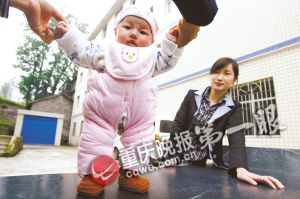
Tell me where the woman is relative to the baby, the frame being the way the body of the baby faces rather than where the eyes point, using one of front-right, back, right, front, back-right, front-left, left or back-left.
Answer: back-left

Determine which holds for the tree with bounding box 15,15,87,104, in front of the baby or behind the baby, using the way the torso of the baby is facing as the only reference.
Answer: behind

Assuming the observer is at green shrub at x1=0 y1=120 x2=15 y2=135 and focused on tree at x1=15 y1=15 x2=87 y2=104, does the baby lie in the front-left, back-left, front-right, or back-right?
back-right

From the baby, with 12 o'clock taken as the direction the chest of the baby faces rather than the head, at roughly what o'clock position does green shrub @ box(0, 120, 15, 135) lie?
The green shrub is roughly at 5 o'clock from the baby.
